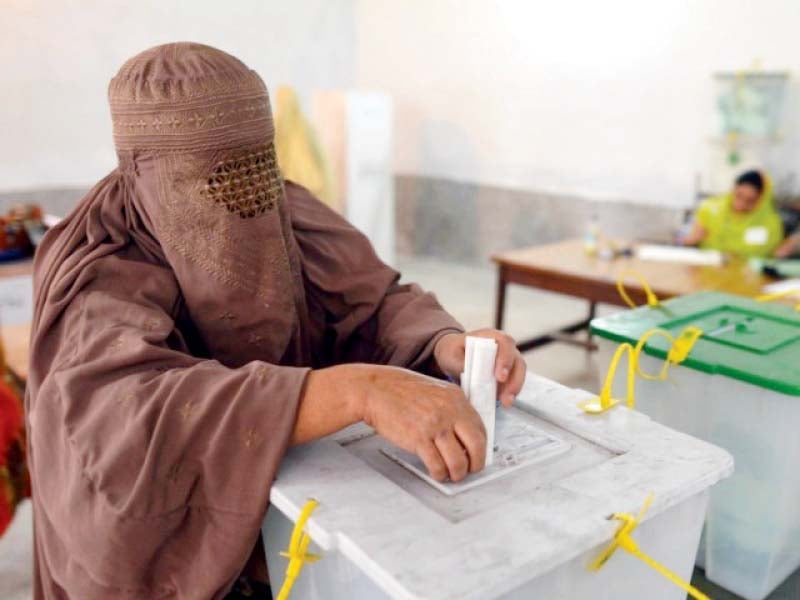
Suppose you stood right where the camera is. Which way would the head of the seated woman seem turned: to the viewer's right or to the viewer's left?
to the viewer's left

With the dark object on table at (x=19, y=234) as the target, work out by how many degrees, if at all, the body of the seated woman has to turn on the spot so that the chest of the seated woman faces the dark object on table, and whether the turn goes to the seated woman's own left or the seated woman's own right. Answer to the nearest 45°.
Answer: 0° — they already face it

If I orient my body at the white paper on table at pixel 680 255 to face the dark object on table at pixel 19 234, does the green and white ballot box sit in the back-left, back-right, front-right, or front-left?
front-left

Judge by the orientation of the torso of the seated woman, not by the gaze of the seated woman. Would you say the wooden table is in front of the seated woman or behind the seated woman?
in front

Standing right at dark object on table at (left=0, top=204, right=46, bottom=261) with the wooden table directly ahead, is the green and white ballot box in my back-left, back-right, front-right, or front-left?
front-right

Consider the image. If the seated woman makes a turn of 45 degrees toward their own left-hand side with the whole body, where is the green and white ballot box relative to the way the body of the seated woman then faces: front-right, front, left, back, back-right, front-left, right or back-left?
front

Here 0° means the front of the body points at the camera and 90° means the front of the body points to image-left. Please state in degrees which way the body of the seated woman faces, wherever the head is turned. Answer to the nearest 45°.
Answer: approximately 45°

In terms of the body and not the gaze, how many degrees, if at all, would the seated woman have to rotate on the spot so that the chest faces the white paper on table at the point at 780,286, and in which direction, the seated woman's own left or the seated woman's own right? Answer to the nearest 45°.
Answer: approximately 45° to the seated woman's own left
